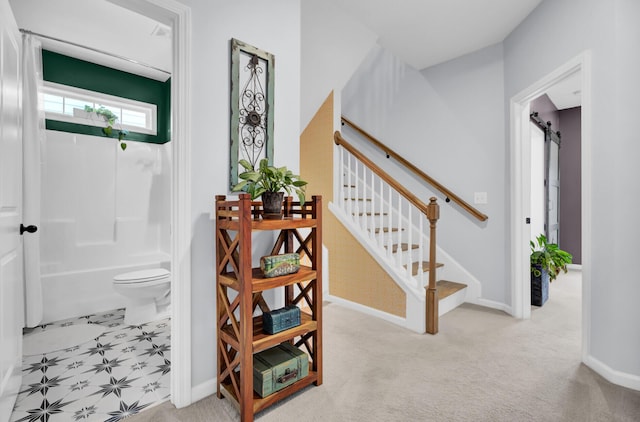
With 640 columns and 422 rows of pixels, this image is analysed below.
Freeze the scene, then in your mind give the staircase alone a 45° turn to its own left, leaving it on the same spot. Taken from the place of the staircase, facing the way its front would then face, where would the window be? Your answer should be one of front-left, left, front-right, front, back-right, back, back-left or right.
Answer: back

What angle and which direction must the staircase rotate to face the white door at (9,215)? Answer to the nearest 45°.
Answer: approximately 90° to its right

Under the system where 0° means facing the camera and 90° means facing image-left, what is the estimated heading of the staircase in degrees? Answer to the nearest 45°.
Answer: approximately 315°

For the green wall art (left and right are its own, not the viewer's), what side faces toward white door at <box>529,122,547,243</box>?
left

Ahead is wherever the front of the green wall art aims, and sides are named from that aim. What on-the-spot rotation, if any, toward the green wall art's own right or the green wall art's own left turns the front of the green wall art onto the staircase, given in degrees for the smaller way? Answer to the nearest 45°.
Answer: approximately 90° to the green wall art's own left
